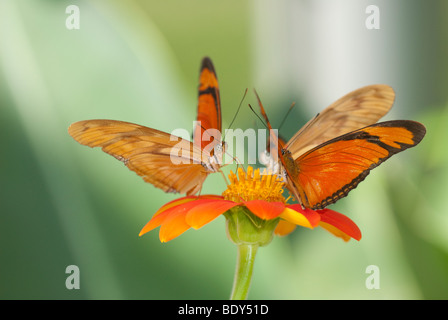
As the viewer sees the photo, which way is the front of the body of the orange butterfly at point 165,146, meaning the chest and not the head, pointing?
to the viewer's right
